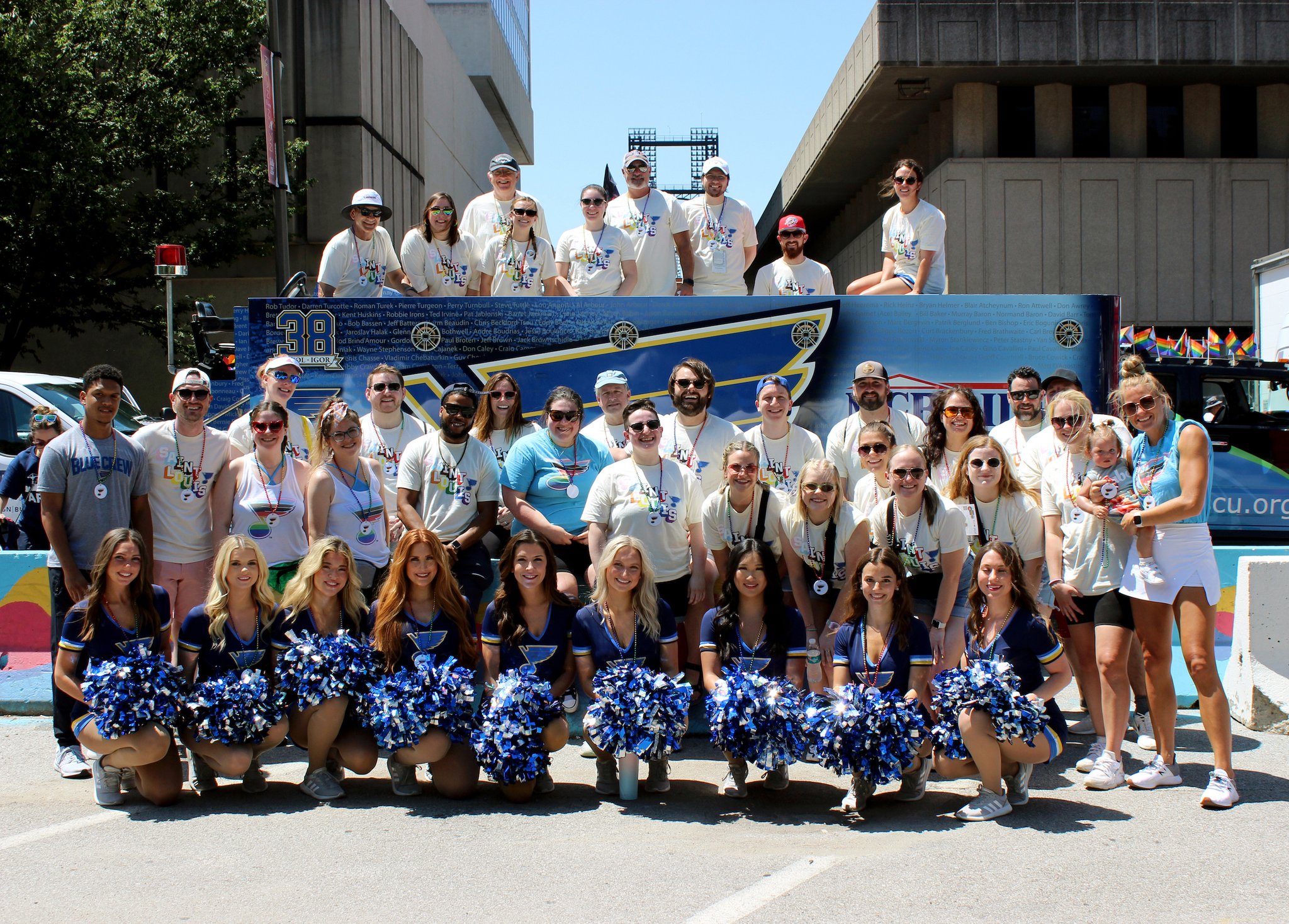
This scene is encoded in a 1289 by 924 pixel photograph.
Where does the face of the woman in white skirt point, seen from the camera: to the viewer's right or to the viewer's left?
to the viewer's left

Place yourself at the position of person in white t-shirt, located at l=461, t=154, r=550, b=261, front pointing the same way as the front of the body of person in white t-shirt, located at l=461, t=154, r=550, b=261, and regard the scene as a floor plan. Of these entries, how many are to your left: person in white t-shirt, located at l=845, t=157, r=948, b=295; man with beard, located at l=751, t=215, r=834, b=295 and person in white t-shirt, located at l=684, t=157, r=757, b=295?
3

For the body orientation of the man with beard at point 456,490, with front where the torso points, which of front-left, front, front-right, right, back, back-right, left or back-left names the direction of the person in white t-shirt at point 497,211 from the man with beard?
back

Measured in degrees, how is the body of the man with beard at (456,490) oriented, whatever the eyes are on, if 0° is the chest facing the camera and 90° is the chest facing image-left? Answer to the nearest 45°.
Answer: approximately 0°

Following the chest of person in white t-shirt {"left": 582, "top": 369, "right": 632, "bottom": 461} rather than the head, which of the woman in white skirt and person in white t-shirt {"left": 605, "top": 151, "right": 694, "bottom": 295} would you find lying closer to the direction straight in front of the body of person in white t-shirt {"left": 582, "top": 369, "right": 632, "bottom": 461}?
the woman in white skirt

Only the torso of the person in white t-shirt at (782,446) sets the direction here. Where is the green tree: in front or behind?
behind

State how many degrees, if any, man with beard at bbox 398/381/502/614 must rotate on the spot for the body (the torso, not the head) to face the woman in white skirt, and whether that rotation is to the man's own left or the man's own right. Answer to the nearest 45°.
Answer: approximately 45° to the man's own left

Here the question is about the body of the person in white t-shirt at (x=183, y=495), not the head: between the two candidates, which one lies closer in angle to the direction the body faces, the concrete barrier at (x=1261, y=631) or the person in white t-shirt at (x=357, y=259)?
the concrete barrier

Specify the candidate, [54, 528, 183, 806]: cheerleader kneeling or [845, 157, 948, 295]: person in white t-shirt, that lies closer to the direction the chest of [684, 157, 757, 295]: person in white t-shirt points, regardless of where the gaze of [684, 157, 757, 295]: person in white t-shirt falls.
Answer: the cheerleader kneeling
